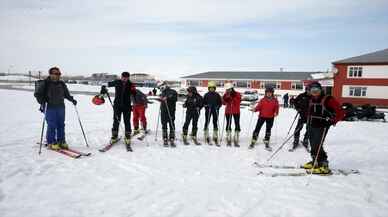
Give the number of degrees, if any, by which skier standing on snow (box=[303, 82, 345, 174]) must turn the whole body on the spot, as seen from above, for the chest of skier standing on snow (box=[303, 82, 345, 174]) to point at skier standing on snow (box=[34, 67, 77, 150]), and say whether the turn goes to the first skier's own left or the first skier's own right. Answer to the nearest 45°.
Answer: approximately 45° to the first skier's own right

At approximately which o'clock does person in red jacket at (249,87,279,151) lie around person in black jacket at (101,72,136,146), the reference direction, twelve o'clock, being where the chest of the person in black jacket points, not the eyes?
The person in red jacket is roughly at 9 o'clock from the person in black jacket.

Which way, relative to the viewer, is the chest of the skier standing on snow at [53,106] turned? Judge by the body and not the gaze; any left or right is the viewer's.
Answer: facing the viewer and to the right of the viewer

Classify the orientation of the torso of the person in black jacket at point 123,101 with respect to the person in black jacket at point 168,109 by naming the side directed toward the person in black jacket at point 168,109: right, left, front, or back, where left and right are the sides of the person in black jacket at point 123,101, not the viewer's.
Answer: left

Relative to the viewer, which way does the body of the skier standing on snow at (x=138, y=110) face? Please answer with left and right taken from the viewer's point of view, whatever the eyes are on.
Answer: facing the viewer

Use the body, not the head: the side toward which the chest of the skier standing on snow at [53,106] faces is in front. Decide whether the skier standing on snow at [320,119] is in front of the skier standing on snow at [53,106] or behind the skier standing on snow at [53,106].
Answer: in front

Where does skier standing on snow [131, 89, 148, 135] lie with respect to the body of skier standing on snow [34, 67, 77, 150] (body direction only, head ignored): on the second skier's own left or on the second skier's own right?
on the second skier's own left

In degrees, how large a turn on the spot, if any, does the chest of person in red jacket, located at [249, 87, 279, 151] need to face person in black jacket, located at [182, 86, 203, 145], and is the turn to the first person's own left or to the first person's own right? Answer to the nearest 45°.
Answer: approximately 90° to the first person's own right

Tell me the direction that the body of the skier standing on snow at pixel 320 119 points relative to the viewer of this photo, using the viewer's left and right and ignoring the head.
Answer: facing the viewer and to the left of the viewer

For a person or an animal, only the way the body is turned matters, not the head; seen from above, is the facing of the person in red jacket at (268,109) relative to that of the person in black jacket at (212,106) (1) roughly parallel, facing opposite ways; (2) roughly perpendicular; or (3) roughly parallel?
roughly parallel

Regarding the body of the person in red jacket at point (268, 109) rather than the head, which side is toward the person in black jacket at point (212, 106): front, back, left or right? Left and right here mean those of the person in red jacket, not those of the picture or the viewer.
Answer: right
